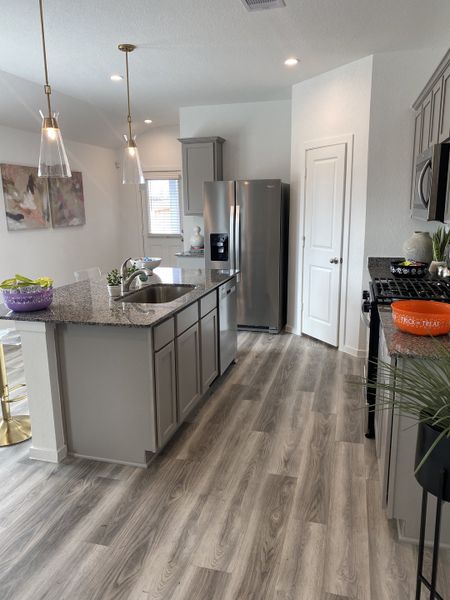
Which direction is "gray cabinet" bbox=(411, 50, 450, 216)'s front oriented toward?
to the viewer's left

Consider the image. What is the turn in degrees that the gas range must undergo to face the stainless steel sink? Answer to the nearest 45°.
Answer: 0° — it already faces it

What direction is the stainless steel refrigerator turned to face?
toward the camera

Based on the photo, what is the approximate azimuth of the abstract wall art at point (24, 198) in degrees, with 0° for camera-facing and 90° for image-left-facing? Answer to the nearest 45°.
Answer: approximately 315°

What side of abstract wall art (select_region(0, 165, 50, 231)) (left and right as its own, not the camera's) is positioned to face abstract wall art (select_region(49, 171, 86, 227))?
left

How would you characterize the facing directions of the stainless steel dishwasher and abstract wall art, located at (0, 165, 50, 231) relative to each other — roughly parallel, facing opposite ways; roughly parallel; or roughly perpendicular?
roughly parallel

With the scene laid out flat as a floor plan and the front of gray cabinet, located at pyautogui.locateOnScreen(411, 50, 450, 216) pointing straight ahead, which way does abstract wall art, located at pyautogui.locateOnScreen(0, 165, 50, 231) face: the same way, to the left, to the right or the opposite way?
the opposite way

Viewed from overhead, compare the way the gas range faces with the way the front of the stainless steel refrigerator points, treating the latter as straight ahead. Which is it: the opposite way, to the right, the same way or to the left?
to the right

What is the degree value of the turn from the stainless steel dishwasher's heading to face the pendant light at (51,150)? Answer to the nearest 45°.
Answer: approximately 135° to its right

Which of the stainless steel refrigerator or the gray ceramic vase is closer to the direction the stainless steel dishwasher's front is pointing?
the gray ceramic vase

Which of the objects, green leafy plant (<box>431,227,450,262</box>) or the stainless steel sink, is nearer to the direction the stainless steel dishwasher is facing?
the green leafy plant

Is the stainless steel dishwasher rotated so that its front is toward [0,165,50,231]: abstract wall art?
no

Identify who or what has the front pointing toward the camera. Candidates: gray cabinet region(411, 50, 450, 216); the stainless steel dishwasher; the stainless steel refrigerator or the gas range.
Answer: the stainless steel refrigerator

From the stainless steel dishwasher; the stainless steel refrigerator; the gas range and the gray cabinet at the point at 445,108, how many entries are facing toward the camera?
1

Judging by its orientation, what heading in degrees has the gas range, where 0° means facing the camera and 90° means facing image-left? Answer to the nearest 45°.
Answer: approximately 90°

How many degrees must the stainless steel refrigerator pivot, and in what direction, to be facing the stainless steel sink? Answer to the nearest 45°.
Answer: approximately 45° to its right

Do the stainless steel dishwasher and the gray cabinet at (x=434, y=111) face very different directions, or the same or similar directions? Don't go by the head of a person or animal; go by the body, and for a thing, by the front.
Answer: very different directions
